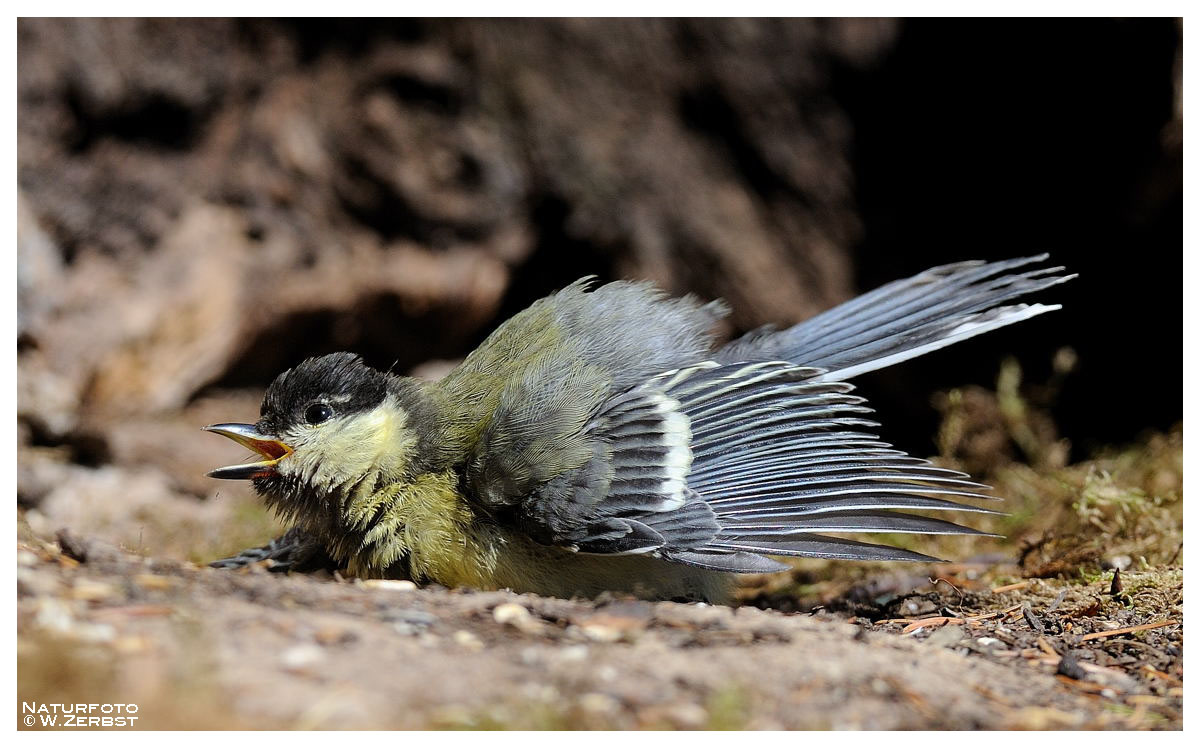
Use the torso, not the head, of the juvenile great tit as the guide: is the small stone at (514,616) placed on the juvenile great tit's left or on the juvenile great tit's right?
on the juvenile great tit's left

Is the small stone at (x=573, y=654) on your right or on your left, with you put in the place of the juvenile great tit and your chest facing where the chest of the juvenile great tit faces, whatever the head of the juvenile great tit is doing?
on your left

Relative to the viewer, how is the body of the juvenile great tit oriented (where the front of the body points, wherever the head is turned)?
to the viewer's left

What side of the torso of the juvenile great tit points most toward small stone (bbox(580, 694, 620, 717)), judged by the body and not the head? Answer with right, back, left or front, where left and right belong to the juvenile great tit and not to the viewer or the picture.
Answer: left

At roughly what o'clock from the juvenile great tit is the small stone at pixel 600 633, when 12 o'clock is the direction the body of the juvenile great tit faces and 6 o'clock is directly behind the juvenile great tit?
The small stone is roughly at 9 o'clock from the juvenile great tit.

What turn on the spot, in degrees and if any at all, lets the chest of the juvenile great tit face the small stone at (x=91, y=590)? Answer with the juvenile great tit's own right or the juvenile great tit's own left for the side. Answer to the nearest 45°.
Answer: approximately 45° to the juvenile great tit's own left

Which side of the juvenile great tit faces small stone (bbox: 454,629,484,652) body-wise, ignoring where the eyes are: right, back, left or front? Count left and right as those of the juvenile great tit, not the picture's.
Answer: left

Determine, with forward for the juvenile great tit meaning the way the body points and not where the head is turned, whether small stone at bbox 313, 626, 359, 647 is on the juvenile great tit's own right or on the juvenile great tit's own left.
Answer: on the juvenile great tit's own left
